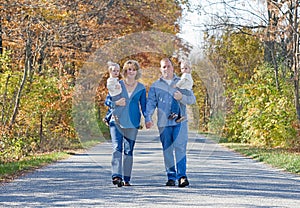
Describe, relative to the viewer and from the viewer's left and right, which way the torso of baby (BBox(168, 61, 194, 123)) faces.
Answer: facing the viewer and to the left of the viewer

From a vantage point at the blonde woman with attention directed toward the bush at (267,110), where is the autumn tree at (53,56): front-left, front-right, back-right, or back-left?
front-left

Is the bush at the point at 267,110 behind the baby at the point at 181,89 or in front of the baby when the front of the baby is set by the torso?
behind

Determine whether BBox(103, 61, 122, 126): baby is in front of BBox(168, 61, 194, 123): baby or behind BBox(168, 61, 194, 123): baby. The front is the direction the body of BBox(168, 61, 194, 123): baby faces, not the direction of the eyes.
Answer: in front

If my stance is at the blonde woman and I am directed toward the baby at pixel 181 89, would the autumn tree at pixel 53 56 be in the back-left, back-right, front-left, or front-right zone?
back-left

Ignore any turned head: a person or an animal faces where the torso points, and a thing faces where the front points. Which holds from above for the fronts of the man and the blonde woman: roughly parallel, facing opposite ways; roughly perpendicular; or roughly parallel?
roughly parallel

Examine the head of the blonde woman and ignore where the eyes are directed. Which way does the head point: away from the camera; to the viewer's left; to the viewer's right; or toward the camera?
toward the camera

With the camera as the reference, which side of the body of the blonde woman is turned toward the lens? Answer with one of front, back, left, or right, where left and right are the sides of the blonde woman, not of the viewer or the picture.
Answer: front

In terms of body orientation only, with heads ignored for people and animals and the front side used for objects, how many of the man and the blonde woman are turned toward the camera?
2

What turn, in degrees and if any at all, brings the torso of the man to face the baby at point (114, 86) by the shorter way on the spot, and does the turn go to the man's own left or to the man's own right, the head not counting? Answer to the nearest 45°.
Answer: approximately 90° to the man's own right

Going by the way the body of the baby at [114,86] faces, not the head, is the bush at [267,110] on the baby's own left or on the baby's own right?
on the baby's own left

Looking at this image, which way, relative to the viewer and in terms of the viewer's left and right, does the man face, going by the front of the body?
facing the viewer

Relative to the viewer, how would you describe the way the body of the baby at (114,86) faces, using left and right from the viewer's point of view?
facing the viewer and to the right of the viewer
